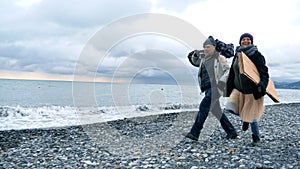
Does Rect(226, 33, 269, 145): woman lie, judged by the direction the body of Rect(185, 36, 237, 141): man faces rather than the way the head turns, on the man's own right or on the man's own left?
on the man's own left

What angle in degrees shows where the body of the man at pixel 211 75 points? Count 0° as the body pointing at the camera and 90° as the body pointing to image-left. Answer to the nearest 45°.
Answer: approximately 45°
